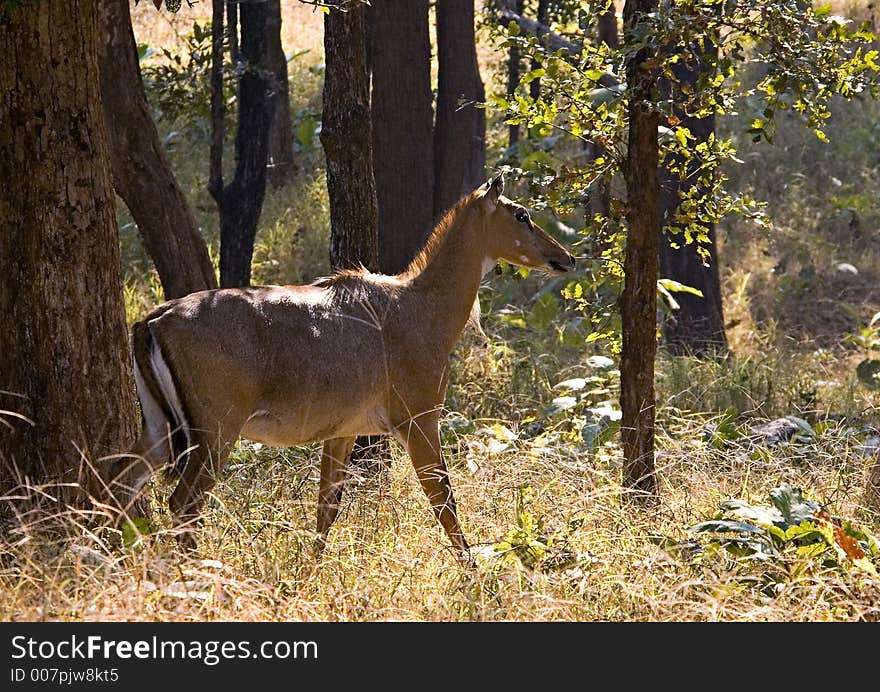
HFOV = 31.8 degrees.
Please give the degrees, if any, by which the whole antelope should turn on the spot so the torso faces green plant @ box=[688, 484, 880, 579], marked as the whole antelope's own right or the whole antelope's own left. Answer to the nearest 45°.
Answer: approximately 45° to the whole antelope's own right

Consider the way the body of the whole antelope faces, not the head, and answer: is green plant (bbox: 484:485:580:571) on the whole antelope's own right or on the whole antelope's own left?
on the whole antelope's own right

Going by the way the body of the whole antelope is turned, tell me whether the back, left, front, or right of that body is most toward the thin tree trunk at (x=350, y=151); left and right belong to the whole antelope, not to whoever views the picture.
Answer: left

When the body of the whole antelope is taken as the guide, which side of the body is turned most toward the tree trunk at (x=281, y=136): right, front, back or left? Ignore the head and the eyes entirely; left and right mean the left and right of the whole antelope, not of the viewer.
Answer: left

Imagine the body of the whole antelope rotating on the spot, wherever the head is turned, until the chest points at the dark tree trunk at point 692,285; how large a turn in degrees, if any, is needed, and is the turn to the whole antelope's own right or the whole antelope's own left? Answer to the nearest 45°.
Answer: approximately 45° to the whole antelope's own left

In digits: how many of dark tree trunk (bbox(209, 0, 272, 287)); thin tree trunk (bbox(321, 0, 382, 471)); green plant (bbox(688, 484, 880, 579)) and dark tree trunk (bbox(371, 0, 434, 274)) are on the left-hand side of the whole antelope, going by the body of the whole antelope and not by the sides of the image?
3

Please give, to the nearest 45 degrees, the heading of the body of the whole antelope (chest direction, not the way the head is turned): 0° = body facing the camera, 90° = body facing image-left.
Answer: approximately 270°

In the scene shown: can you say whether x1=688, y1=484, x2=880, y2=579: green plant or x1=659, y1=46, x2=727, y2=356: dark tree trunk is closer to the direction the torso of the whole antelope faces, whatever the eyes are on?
the green plant
